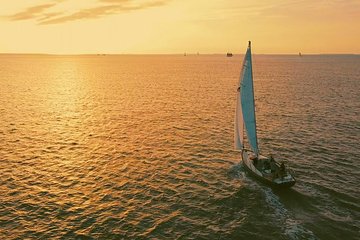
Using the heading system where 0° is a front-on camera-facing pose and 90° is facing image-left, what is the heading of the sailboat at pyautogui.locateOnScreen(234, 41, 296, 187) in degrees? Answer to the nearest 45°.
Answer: approximately 135°
